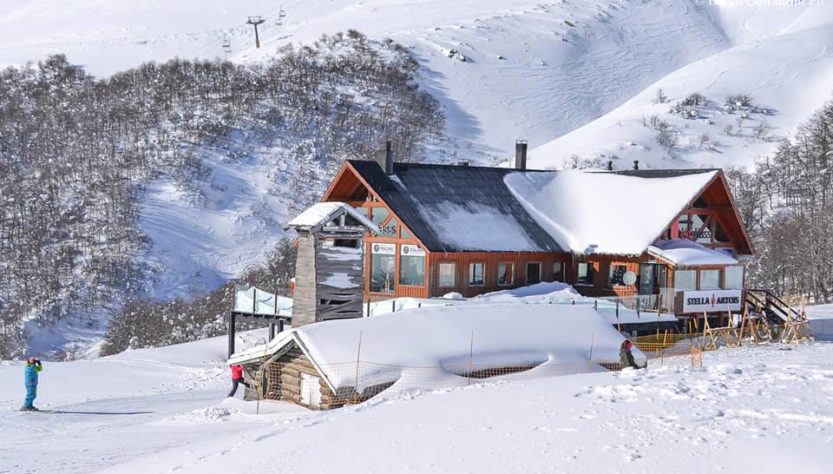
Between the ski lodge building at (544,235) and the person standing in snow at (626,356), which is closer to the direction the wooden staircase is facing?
the person standing in snow

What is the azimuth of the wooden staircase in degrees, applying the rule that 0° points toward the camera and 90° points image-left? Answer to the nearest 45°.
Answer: approximately 315°
